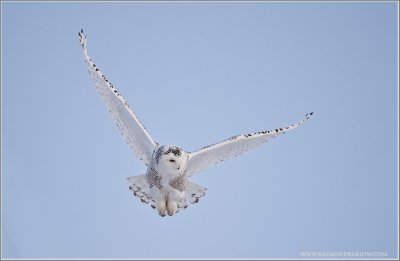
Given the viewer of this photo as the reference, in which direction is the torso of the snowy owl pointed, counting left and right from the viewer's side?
facing the viewer
